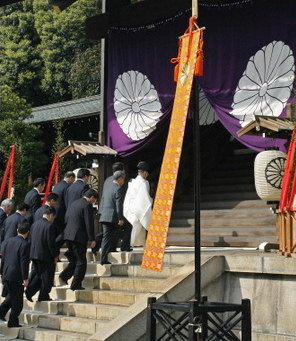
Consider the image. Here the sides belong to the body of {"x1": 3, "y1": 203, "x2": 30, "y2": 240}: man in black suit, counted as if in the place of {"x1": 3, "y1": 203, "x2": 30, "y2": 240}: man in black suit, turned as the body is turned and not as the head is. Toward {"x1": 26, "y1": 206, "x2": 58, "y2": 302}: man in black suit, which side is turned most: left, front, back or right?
right

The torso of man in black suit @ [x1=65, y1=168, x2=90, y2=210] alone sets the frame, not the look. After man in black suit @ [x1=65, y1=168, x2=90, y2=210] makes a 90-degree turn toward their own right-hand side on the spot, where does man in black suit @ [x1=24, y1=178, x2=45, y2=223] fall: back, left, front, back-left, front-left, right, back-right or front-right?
back

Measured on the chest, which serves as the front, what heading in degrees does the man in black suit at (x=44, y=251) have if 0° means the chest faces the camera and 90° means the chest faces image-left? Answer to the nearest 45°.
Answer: approximately 225°

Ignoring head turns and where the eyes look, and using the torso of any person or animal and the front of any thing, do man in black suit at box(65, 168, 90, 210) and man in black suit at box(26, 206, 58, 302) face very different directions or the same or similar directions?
same or similar directions

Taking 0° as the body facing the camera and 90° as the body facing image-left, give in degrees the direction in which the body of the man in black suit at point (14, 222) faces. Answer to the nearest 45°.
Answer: approximately 225°

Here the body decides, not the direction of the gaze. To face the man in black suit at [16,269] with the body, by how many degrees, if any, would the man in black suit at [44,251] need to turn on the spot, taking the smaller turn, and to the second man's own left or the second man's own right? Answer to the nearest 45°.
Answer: approximately 180°

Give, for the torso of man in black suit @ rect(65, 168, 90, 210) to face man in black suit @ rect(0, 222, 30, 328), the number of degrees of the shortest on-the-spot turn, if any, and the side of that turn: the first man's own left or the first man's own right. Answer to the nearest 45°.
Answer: approximately 180°

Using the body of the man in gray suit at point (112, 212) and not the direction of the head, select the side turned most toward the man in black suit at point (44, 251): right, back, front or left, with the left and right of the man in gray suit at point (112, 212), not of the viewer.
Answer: back

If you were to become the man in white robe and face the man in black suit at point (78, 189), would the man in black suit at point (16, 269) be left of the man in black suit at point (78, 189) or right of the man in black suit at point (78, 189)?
left

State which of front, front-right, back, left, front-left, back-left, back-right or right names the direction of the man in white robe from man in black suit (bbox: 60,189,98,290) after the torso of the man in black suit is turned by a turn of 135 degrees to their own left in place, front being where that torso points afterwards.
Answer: back-right

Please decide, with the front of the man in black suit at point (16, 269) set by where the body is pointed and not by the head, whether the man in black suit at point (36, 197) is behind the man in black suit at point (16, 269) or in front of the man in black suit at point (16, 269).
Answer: in front

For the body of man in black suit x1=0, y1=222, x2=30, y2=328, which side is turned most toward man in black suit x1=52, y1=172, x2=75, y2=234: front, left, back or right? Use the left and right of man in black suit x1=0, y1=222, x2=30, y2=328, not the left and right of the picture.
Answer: front

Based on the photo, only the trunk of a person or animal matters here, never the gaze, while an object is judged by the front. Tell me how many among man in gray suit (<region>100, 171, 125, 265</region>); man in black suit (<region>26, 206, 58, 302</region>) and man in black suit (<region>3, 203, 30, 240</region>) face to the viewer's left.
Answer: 0

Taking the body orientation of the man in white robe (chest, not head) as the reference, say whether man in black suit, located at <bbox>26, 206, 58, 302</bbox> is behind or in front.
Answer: behind

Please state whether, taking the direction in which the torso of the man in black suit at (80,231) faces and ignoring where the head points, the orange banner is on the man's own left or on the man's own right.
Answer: on the man's own right
